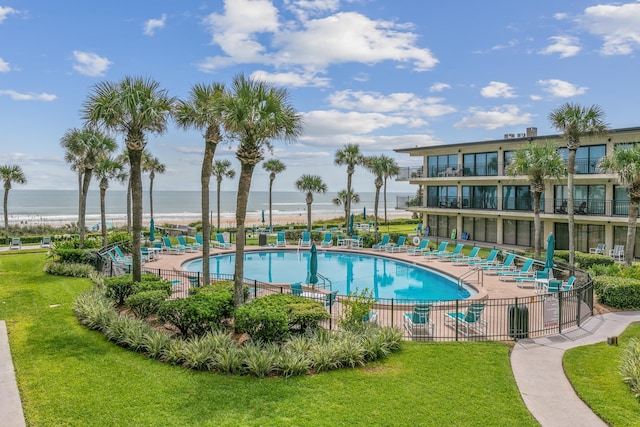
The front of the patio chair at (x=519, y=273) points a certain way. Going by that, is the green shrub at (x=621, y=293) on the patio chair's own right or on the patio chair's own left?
on the patio chair's own left

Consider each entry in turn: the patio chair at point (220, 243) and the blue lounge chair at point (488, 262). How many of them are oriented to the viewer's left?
1

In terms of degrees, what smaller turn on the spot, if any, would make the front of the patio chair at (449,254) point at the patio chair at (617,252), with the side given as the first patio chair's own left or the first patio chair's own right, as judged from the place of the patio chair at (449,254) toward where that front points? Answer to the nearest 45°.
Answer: approximately 135° to the first patio chair's own left

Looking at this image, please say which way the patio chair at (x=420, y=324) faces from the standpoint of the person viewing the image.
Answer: facing away from the viewer and to the left of the viewer

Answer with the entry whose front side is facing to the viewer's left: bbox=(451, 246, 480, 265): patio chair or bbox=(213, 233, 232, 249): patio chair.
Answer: bbox=(451, 246, 480, 265): patio chair

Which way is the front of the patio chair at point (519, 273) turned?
to the viewer's left

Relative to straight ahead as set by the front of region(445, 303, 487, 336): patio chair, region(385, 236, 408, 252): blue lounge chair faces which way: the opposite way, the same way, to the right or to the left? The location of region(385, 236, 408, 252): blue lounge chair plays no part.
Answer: to the left
